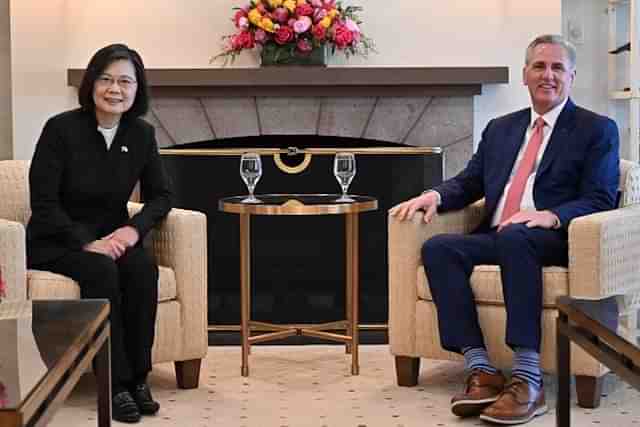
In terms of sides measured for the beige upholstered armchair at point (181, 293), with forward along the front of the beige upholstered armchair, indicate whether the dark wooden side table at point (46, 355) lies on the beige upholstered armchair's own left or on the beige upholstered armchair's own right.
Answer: on the beige upholstered armchair's own right

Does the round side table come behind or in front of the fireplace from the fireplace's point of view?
in front

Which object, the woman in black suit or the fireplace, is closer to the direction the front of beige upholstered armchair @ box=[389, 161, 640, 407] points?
the woman in black suit

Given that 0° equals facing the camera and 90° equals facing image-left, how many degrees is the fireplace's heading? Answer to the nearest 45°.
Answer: approximately 0°

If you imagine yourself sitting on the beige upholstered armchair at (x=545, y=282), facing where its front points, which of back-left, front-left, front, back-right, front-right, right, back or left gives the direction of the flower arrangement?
right

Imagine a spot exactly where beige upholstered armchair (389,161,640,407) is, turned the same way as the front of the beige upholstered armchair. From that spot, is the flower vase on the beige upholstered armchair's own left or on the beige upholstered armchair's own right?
on the beige upholstered armchair's own right

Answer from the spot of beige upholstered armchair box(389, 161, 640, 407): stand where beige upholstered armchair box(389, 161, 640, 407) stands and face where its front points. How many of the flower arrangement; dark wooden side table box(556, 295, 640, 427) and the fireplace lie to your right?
2

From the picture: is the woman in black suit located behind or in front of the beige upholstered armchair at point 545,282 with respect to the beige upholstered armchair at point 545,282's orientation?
in front

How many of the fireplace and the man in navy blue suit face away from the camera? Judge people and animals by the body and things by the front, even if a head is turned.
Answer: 0

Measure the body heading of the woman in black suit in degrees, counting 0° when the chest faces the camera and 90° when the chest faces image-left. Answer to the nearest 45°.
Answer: approximately 315°
